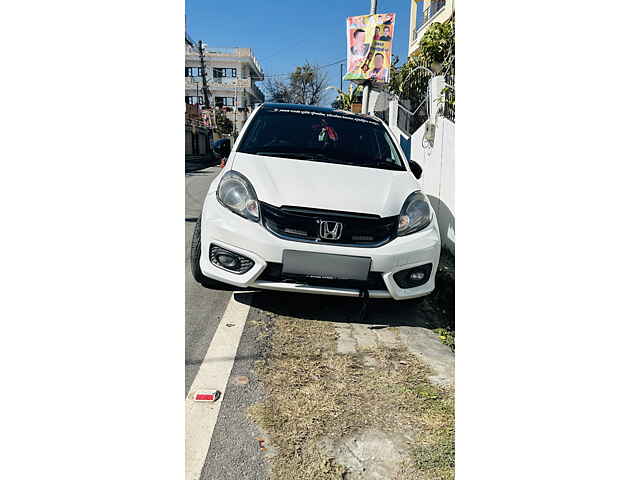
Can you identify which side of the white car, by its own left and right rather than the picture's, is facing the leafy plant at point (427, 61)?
back

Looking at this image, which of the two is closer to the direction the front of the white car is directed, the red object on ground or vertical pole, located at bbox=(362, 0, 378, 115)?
the red object on ground

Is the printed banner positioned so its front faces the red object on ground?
yes

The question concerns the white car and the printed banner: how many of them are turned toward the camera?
2

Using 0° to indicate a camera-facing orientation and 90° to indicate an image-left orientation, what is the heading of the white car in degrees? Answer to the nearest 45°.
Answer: approximately 0°

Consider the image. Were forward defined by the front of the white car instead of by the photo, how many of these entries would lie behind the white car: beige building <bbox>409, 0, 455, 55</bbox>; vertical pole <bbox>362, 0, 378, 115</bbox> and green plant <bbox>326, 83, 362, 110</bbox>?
3

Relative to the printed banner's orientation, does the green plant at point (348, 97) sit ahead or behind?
behind

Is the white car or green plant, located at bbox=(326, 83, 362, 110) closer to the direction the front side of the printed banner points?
the white car

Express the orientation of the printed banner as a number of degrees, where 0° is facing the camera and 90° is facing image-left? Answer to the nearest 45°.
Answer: approximately 0°

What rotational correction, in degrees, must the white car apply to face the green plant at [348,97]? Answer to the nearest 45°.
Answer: approximately 180°
